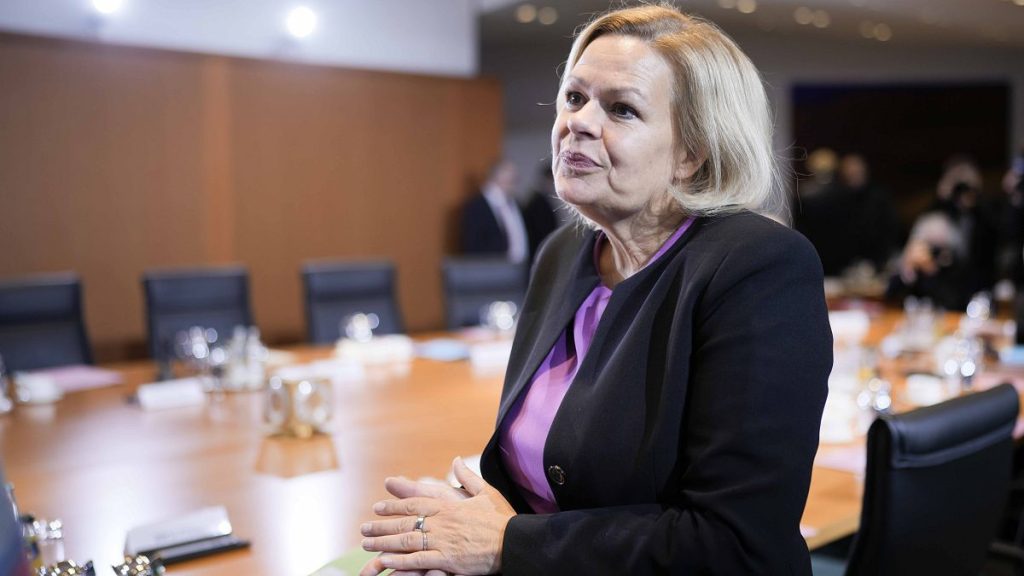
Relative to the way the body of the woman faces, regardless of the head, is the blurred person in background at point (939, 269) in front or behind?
behind

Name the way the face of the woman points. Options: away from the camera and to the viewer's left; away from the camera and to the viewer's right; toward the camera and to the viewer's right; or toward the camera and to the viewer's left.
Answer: toward the camera and to the viewer's left

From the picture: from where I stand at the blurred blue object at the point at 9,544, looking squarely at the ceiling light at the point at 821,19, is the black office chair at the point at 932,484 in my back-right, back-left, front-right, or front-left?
front-right

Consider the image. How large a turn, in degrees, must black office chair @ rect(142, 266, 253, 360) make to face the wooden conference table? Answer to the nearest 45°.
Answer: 0° — it already faces it

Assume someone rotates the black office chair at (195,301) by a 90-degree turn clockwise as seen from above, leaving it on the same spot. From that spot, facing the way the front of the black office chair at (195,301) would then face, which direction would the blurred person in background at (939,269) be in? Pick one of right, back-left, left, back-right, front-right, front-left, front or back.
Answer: back

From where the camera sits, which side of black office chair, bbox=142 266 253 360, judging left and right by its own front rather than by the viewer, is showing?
front

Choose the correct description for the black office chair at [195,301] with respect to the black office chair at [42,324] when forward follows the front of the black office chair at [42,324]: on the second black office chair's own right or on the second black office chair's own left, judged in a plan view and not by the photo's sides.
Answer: on the second black office chair's own left
